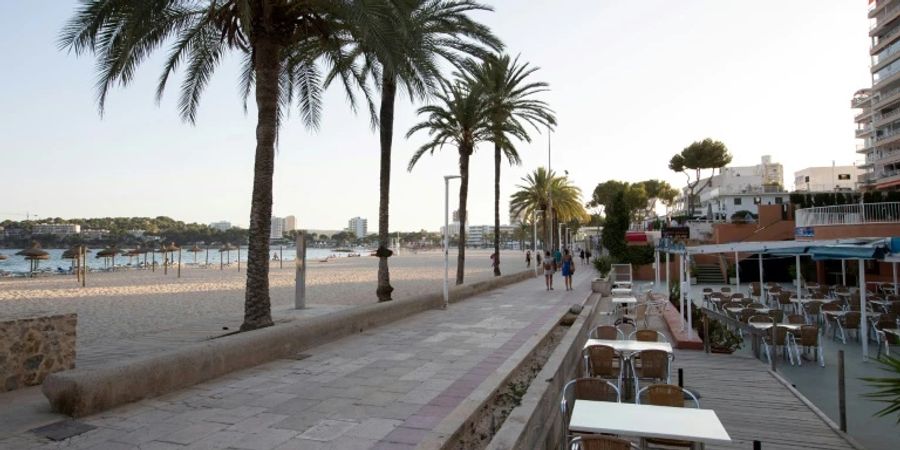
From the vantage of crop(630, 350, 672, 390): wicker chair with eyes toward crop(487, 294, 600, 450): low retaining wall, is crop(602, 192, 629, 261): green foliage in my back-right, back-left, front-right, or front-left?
back-right

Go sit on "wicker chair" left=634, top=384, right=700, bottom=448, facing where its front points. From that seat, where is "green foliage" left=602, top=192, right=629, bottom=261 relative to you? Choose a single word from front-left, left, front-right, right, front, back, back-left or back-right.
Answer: back

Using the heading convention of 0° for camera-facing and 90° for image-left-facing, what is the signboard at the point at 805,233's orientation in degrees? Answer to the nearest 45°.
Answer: approximately 0°

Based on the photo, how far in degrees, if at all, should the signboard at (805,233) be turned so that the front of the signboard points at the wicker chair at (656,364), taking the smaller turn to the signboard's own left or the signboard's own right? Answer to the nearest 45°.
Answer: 0° — it already faces it

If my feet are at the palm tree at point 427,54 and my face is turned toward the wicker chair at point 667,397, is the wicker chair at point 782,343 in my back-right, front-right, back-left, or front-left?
front-left

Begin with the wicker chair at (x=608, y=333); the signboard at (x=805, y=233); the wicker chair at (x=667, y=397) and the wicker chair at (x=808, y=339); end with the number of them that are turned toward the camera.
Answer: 3

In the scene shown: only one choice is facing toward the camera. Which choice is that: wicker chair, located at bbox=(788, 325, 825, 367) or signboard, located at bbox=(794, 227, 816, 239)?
the signboard

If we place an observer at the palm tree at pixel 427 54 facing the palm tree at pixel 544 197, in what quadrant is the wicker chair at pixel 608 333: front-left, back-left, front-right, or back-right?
back-right

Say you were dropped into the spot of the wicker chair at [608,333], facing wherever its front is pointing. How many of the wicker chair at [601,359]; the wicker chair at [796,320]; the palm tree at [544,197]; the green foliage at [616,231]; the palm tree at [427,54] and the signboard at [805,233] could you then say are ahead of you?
1

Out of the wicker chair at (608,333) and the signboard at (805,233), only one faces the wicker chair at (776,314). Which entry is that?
the signboard

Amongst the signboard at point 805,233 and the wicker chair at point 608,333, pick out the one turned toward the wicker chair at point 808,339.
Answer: the signboard

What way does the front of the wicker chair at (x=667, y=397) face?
toward the camera

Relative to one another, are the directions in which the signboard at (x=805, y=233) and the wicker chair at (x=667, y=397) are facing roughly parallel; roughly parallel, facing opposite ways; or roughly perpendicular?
roughly parallel

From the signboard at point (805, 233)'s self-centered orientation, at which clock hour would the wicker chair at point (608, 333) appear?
The wicker chair is roughly at 12 o'clock from the signboard.

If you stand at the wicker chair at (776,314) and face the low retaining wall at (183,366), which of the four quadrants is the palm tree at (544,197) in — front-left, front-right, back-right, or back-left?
back-right

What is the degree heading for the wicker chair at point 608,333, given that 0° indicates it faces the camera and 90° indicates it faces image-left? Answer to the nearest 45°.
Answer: approximately 0°
